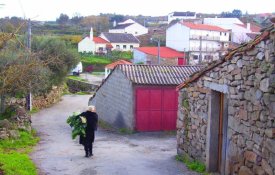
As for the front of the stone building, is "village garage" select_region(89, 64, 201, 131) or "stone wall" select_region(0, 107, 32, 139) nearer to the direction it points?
the stone wall

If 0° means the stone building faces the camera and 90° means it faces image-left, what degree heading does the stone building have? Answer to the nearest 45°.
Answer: approximately 45°

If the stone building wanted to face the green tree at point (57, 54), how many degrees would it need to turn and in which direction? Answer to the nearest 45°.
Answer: approximately 90° to its right

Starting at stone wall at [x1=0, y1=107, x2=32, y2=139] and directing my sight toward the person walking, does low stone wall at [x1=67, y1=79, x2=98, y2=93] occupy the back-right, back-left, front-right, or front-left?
back-left

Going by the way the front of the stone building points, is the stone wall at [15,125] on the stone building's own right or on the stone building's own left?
on the stone building's own right

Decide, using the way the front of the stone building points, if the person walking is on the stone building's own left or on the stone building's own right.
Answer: on the stone building's own right

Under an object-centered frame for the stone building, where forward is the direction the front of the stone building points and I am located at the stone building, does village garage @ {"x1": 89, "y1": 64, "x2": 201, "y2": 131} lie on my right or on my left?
on my right

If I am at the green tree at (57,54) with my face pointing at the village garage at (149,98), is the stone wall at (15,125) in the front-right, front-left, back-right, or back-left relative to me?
front-right

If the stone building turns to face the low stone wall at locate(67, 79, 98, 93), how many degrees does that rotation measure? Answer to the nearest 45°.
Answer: approximately 90° to its right

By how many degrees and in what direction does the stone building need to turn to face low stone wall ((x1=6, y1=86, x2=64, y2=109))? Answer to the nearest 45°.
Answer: approximately 90° to its right

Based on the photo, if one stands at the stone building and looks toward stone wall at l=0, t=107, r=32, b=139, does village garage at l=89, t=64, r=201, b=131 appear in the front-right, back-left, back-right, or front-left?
front-right
